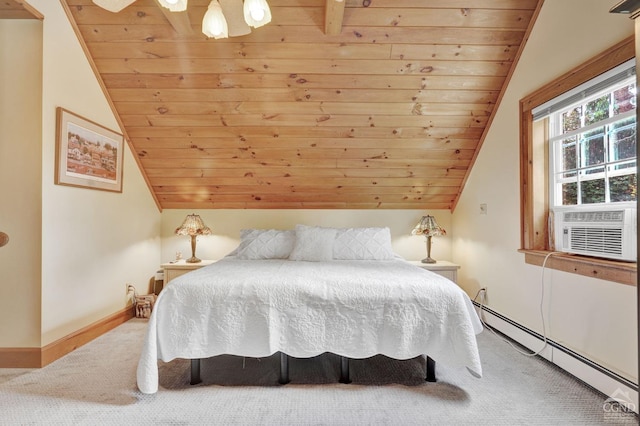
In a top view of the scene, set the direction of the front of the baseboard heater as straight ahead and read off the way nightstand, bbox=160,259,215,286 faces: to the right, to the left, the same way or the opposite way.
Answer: to the left

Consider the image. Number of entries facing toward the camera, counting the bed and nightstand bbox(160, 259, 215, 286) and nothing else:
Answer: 2

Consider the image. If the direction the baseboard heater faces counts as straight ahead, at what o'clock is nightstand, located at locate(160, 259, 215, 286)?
The nightstand is roughly at 1 o'clock from the baseboard heater.

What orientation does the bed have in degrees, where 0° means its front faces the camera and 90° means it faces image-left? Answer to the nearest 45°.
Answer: approximately 0°

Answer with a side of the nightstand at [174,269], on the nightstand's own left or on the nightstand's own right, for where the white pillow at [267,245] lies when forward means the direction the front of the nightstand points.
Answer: on the nightstand's own left

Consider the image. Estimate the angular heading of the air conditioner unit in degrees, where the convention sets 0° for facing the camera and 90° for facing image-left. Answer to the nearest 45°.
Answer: approximately 45°

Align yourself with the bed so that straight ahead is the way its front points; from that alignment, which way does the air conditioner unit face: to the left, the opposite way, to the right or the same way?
to the right

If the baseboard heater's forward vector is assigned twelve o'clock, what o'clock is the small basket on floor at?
The small basket on floor is roughly at 1 o'clock from the baseboard heater.

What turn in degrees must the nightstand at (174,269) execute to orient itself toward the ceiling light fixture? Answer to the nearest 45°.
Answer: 0° — it already faces it
